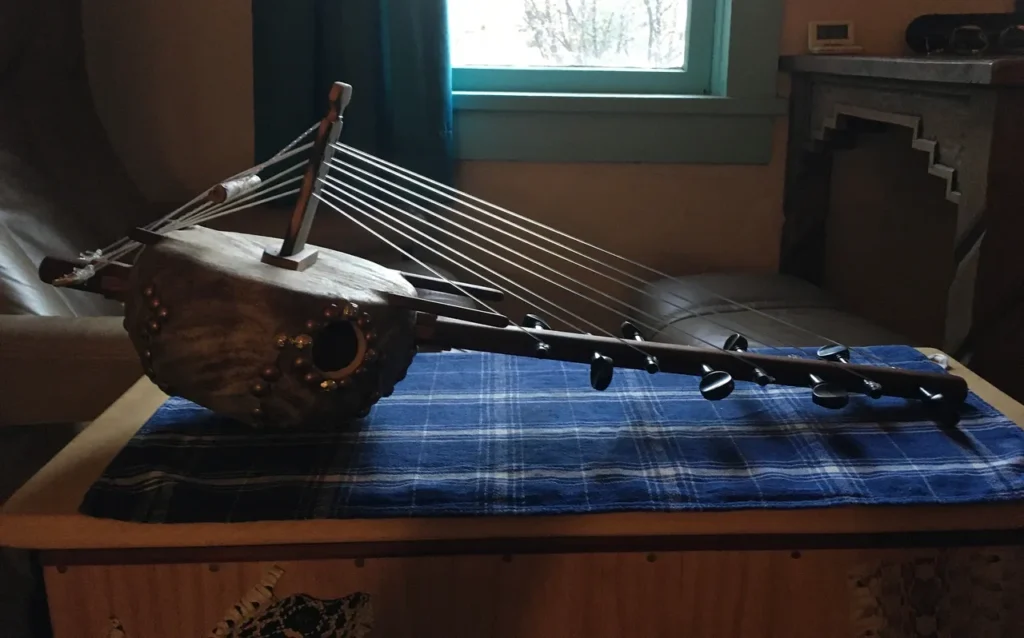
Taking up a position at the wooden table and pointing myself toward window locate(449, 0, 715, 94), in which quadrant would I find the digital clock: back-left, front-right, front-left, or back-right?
front-right

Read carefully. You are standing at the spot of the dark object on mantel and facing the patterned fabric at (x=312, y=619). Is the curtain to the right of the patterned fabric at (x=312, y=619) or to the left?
right

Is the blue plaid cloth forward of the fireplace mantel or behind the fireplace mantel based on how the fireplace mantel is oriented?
forward

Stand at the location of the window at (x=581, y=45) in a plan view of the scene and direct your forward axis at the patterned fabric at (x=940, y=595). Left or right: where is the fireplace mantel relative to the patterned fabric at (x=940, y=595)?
left

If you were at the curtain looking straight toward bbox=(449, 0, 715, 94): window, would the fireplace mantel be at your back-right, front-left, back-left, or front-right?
front-right

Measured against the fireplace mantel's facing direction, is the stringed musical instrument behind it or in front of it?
in front

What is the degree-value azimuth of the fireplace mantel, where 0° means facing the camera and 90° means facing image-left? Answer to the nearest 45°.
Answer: approximately 45°
